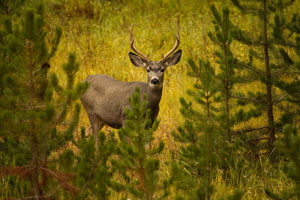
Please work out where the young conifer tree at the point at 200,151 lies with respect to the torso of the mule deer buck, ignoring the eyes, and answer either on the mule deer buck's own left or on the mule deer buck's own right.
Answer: on the mule deer buck's own right

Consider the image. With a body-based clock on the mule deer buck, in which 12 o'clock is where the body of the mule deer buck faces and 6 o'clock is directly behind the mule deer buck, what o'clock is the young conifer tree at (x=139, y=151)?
The young conifer tree is roughly at 3 o'clock from the mule deer buck.

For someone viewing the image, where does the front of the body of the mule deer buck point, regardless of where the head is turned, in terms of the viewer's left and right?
facing to the right of the viewer

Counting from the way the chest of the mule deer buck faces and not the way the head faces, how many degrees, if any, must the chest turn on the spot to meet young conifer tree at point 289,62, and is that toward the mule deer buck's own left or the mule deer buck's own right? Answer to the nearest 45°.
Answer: approximately 45° to the mule deer buck's own right

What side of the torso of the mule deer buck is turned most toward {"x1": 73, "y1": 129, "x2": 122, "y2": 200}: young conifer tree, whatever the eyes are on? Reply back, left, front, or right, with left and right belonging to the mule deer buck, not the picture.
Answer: right

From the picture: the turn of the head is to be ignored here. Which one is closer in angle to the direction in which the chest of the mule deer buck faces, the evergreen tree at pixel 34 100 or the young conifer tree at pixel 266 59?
the young conifer tree
